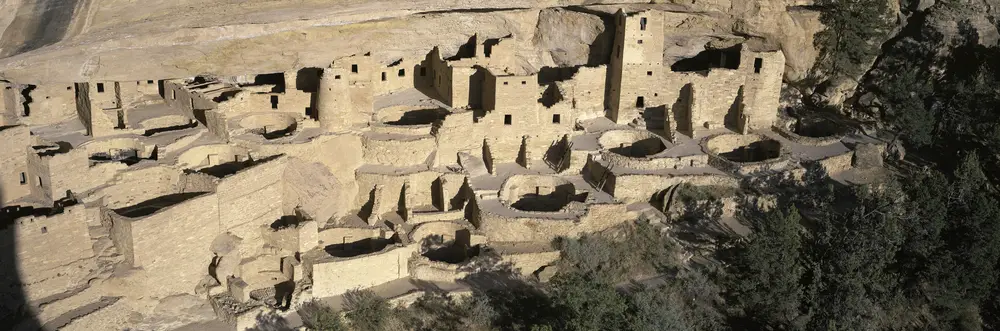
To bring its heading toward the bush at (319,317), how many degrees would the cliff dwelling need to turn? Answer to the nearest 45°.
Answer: approximately 45° to its right

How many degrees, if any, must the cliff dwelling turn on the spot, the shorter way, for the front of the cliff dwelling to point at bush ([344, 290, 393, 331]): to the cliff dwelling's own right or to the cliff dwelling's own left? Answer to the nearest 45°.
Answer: approximately 45° to the cliff dwelling's own right

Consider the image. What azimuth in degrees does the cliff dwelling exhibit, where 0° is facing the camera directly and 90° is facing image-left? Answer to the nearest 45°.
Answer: approximately 315°

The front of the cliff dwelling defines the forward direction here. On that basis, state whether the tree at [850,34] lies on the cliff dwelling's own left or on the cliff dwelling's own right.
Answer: on the cliff dwelling's own left
